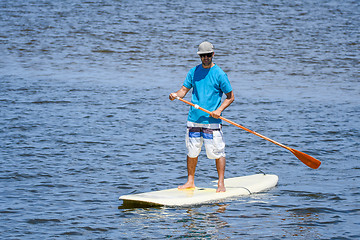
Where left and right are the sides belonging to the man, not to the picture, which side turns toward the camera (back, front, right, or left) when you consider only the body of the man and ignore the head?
front
